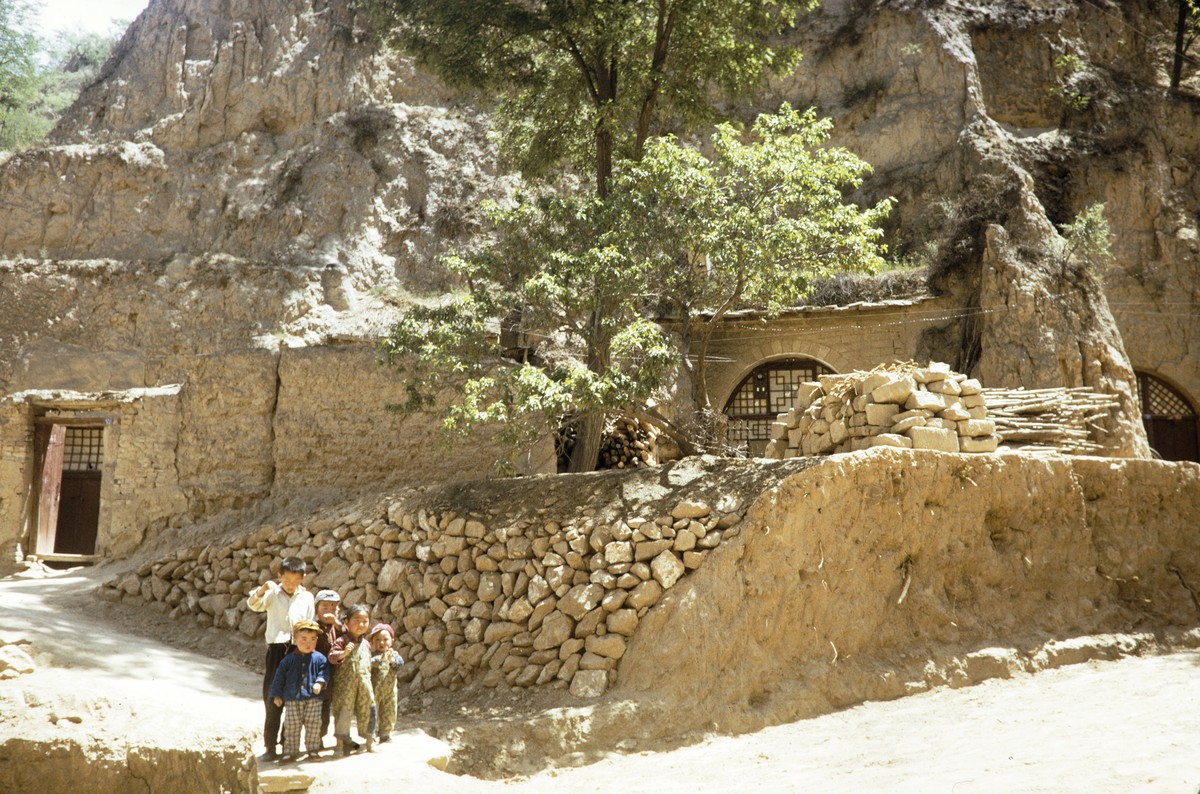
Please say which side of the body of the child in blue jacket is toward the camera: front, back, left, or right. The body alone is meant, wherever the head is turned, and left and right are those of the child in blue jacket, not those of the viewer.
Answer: front

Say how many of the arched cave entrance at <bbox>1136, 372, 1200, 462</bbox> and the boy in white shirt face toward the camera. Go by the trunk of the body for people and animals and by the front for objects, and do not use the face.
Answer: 2

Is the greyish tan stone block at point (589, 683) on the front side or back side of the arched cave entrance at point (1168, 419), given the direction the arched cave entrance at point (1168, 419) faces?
on the front side

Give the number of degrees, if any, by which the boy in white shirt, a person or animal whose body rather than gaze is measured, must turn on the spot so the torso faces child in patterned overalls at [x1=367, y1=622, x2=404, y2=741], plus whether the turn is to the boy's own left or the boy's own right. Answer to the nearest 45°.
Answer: approximately 90° to the boy's own left

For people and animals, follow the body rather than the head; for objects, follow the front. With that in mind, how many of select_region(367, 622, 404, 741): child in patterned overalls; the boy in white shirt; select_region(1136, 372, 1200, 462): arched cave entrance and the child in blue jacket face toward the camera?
4

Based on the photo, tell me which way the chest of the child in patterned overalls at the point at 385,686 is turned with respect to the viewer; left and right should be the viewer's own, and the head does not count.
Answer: facing the viewer

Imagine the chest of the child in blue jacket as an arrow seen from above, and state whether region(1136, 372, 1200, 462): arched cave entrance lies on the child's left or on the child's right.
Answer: on the child's left

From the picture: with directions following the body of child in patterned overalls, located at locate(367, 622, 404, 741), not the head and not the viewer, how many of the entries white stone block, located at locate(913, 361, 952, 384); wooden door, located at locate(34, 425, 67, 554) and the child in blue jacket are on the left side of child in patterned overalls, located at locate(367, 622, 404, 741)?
1

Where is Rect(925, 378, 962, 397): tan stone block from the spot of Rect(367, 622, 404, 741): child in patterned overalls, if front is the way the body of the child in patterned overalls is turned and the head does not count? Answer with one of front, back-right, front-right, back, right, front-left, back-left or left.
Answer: left

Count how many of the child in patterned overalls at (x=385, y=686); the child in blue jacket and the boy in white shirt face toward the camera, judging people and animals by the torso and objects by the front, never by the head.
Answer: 3

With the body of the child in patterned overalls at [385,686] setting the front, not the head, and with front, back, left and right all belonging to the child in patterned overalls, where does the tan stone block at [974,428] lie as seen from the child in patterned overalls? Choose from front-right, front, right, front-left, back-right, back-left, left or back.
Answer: left
